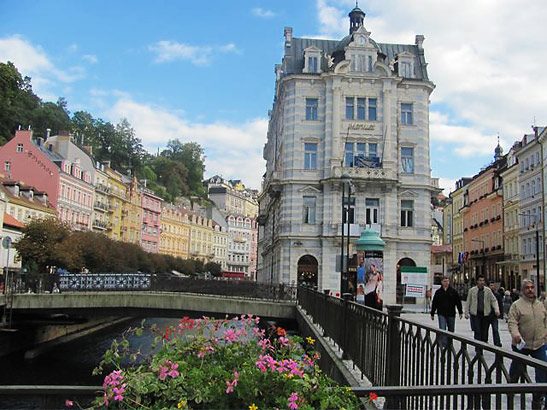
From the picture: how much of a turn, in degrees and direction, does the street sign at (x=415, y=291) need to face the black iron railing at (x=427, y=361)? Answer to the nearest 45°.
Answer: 0° — it already faces it

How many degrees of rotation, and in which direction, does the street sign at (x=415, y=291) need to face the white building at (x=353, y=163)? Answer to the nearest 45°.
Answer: approximately 180°

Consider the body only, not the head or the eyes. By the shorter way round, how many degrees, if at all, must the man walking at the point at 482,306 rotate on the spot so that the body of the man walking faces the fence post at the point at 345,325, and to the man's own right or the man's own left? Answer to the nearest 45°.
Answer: approximately 45° to the man's own right

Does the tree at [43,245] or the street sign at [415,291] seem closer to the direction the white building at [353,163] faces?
the street sign

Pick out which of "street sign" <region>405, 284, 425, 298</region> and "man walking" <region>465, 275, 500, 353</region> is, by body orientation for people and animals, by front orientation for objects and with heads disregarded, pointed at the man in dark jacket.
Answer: the street sign

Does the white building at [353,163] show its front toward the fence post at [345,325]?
yes

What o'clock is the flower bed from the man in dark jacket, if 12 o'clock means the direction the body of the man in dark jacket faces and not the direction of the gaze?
The flower bed is roughly at 12 o'clock from the man in dark jacket.

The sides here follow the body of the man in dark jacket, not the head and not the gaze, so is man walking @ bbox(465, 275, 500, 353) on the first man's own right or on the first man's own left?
on the first man's own left

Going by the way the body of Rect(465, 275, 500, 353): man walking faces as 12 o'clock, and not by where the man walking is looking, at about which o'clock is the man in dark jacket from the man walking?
The man in dark jacket is roughly at 3 o'clock from the man walking.

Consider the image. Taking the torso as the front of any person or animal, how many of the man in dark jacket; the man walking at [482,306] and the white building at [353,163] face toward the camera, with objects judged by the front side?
3

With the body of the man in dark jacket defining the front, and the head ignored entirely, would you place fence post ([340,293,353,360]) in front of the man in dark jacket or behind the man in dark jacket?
in front

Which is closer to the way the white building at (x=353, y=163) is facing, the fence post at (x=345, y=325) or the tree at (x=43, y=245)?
the fence post
